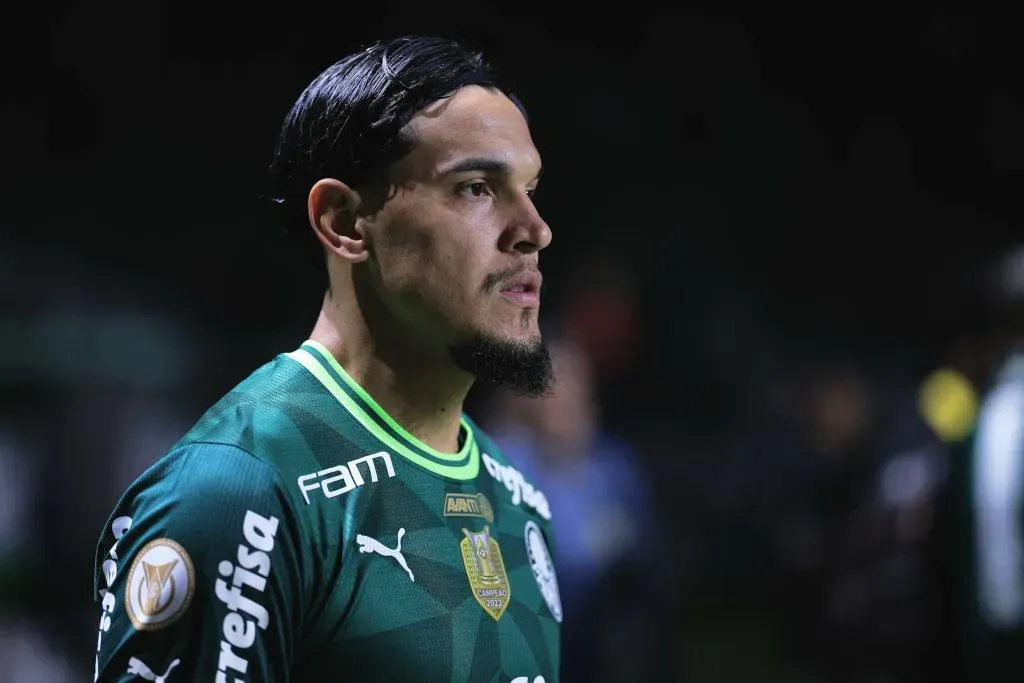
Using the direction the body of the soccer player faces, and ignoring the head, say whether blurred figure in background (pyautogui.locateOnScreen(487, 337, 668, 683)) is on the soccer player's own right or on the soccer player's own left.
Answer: on the soccer player's own left

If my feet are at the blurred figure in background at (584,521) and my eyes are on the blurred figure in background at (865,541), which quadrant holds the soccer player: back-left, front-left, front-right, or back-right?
back-right

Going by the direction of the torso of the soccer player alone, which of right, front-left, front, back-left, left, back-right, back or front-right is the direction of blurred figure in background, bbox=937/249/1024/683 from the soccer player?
left

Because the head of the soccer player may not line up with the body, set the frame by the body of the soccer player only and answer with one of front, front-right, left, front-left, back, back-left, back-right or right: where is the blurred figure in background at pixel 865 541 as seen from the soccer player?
left

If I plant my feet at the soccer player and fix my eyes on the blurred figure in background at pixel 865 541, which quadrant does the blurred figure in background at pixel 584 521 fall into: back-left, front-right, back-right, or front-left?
front-left

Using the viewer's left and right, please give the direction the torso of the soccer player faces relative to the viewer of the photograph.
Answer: facing the viewer and to the right of the viewer

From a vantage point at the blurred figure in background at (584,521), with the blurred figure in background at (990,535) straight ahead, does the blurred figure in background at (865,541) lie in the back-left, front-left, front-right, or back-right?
front-left
